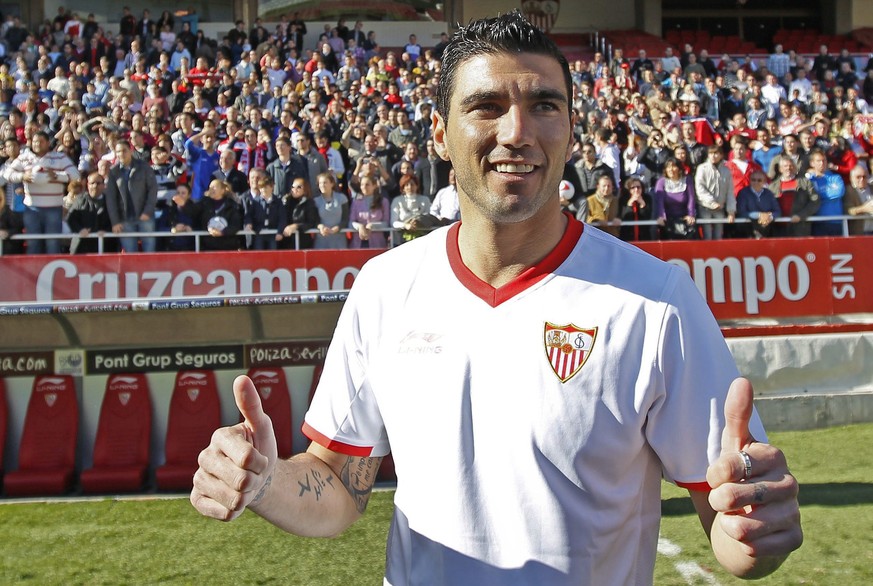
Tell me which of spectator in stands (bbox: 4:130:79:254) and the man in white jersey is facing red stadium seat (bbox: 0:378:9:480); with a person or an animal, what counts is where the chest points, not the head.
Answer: the spectator in stands

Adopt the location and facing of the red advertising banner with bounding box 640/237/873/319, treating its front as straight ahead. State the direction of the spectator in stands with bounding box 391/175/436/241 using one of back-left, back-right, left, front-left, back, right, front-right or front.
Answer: right

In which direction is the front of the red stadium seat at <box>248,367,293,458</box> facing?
toward the camera

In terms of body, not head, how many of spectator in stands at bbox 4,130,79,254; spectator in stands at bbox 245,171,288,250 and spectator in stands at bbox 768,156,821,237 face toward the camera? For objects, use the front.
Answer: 3

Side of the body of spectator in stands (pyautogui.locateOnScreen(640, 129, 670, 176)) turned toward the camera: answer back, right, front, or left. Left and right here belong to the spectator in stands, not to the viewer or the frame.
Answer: front

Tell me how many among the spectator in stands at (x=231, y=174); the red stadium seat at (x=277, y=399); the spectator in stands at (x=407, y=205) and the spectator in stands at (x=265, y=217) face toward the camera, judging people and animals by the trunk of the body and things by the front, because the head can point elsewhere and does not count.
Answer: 4

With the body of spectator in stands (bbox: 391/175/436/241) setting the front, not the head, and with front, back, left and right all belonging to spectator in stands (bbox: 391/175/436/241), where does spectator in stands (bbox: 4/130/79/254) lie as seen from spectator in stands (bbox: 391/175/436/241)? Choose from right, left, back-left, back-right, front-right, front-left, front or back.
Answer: right

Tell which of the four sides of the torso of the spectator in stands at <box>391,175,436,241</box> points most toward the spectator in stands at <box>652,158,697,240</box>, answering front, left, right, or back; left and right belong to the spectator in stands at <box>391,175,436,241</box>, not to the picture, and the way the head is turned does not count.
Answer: left

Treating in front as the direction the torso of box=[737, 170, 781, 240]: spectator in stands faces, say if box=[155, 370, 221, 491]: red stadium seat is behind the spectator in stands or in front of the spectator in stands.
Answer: in front

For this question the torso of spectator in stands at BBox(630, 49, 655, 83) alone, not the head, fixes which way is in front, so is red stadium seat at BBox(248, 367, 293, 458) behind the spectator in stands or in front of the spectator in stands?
in front

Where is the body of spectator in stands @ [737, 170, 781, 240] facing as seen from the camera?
toward the camera

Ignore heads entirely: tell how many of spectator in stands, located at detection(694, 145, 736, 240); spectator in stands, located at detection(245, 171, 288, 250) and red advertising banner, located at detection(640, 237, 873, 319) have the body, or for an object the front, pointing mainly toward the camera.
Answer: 3

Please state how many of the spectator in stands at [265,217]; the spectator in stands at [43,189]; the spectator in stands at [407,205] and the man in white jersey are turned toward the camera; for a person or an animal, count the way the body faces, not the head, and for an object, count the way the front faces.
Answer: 4

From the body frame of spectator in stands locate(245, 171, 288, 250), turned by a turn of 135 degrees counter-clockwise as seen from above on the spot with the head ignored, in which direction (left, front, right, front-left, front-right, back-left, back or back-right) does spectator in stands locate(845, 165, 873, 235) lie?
front-right
